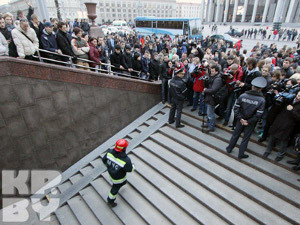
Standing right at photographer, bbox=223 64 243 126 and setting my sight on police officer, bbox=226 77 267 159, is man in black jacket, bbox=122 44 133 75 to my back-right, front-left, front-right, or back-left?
back-right

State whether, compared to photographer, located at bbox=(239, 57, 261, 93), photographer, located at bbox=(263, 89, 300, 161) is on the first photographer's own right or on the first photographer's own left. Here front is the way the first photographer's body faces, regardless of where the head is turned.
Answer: on the first photographer's own left

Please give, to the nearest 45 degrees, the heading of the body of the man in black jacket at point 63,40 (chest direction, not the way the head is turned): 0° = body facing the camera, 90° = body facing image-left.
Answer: approximately 315°

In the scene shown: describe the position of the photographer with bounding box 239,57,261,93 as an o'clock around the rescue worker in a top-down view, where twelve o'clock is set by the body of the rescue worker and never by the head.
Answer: The photographer is roughly at 1 o'clock from the rescue worker.

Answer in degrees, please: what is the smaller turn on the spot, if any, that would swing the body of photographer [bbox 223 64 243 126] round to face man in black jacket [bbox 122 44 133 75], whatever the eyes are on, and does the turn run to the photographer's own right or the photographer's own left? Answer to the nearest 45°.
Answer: approximately 45° to the photographer's own right

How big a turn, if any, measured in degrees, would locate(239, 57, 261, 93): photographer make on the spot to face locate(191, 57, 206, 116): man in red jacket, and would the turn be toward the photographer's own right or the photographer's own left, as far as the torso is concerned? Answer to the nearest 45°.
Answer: approximately 45° to the photographer's own right

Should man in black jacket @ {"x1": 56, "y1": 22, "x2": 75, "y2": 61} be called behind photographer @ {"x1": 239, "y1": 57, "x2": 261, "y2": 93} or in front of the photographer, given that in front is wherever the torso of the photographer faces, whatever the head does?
in front

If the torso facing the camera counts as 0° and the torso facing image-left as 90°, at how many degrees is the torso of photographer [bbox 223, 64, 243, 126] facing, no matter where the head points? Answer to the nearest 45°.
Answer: approximately 45°

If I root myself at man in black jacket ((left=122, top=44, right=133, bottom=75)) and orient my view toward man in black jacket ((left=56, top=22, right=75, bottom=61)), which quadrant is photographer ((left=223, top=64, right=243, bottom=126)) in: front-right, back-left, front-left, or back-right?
back-left

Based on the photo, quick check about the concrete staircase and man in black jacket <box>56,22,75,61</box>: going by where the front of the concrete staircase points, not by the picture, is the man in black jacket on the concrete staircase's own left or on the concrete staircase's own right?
on the concrete staircase's own right

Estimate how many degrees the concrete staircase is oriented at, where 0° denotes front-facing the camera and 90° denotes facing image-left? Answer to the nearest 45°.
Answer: approximately 45°

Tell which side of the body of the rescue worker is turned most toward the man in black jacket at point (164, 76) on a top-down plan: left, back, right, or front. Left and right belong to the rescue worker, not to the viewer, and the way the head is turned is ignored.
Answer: front
